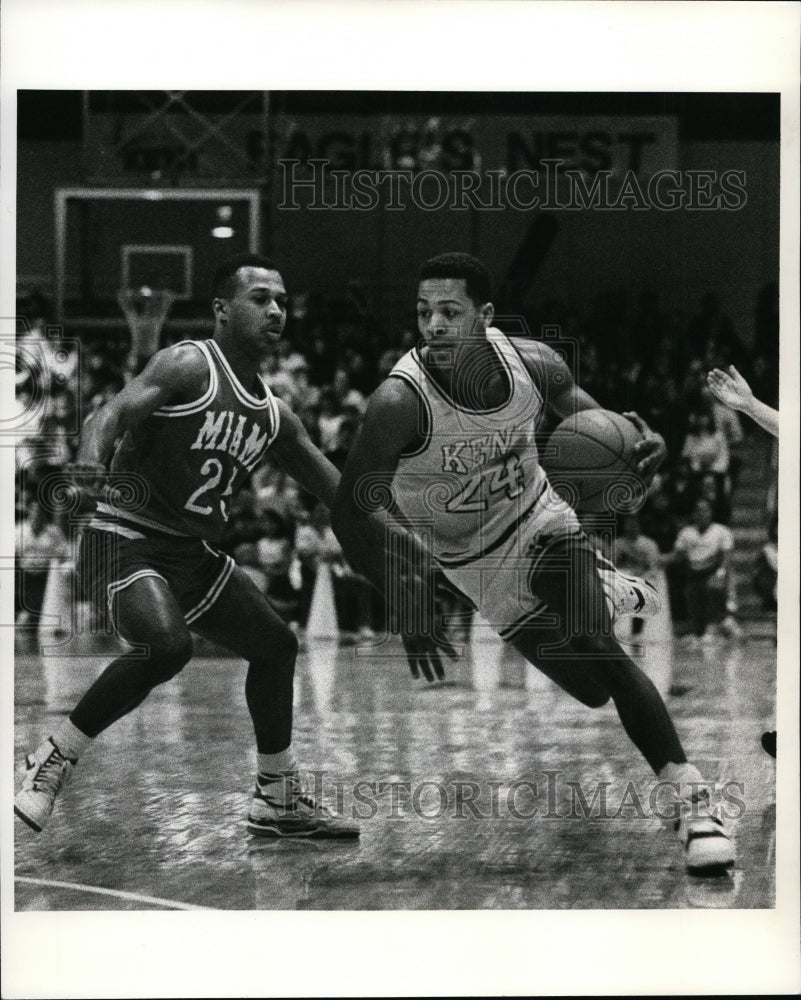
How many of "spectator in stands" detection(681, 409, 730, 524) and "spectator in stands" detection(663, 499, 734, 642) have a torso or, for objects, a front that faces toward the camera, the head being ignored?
2

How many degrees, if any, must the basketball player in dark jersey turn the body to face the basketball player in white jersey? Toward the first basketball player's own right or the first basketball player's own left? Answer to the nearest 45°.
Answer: approximately 45° to the first basketball player's own left

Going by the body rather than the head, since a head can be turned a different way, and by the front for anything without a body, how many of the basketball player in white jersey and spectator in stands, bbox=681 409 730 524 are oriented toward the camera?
2

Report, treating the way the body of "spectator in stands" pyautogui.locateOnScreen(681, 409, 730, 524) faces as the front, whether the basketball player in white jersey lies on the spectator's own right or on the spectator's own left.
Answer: on the spectator's own right

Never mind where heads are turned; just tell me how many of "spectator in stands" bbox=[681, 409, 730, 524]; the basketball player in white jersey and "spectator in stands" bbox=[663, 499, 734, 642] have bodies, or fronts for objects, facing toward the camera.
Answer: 3

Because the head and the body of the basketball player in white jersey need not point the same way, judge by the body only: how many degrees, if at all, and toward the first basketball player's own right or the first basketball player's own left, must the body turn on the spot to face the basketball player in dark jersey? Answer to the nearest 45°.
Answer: approximately 90° to the first basketball player's own right

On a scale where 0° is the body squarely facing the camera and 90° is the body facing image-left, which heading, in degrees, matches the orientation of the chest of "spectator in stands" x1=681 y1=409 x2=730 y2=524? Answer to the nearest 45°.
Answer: approximately 0°

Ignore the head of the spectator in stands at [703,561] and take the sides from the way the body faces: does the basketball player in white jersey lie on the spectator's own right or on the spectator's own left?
on the spectator's own right
